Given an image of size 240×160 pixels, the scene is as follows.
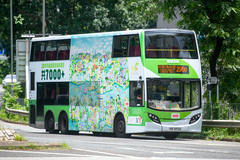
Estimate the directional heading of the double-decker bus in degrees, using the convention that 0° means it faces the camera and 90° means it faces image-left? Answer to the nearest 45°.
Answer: approximately 315°

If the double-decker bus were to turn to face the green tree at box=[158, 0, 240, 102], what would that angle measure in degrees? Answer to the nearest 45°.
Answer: approximately 90° to its left

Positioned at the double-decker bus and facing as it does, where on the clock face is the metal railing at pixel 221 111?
The metal railing is roughly at 10 o'clock from the double-decker bus.
